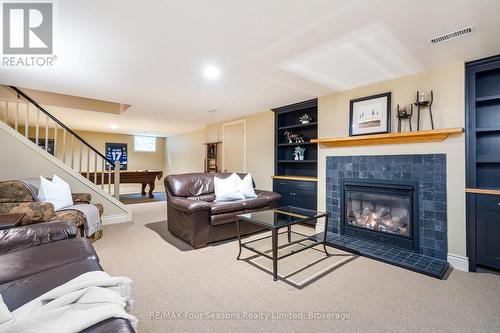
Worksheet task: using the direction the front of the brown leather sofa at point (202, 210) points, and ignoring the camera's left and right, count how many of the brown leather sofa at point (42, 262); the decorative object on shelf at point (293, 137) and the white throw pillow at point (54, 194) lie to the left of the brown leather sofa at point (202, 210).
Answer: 1

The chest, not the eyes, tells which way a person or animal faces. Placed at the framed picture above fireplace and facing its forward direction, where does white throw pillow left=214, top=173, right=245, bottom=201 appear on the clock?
The white throw pillow is roughly at 1 o'clock from the framed picture above fireplace.

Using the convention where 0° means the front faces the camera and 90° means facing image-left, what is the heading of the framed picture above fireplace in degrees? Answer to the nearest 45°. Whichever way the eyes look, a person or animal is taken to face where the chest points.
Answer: approximately 45°

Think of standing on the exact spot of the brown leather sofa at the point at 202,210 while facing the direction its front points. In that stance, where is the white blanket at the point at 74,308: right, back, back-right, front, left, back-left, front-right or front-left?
front-right

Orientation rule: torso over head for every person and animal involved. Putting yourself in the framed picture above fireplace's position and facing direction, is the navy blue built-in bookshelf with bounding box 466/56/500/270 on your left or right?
on your left

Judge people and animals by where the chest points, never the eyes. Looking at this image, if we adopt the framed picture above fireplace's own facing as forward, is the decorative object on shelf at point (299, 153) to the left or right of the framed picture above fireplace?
on its right

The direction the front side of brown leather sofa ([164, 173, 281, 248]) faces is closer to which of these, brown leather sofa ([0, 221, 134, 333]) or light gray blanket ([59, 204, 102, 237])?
the brown leather sofa
